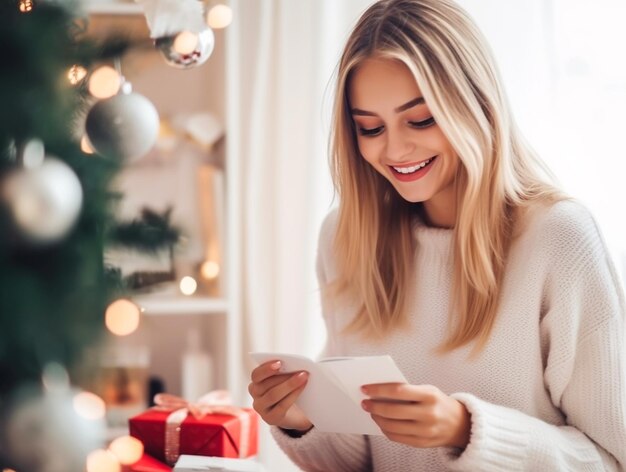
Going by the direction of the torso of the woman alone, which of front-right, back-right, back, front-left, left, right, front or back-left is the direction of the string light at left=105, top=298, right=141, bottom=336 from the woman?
front

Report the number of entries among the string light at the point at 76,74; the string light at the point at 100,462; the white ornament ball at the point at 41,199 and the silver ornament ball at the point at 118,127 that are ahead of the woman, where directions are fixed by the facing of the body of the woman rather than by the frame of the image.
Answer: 4

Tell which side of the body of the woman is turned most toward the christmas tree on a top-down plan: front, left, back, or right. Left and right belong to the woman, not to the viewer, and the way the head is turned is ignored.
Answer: front

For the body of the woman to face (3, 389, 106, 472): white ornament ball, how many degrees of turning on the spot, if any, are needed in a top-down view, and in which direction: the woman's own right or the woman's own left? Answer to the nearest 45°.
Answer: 0° — they already face it

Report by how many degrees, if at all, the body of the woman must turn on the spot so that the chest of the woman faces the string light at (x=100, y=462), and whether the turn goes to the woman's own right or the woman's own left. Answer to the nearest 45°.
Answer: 0° — they already face it

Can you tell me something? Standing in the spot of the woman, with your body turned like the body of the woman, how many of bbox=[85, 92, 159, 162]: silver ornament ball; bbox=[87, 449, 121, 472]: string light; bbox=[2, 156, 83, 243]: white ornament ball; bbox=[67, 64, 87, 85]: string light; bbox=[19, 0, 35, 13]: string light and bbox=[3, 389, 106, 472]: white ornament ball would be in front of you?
6

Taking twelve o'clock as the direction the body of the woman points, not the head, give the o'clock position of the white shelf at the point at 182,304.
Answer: The white shelf is roughly at 3 o'clock from the woman.

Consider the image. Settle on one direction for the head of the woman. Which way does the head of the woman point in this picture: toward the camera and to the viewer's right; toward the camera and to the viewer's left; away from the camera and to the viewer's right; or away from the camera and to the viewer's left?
toward the camera and to the viewer's left

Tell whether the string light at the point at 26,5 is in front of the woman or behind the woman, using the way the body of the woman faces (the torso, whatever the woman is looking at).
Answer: in front

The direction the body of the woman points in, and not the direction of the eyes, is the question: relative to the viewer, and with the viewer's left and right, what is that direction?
facing the viewer and to the left of the viewer
